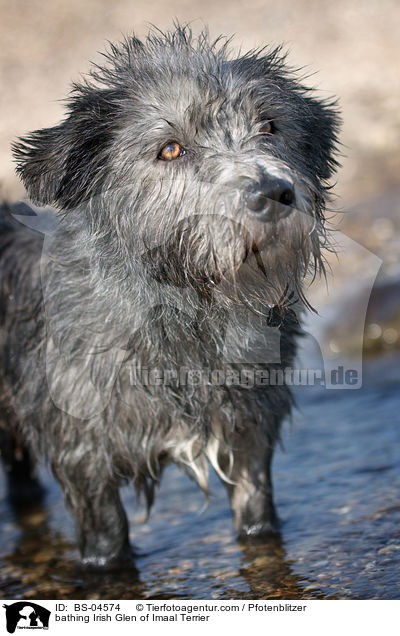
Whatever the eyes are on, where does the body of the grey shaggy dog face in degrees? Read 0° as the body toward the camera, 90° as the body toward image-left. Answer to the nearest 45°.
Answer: approximately 315°
